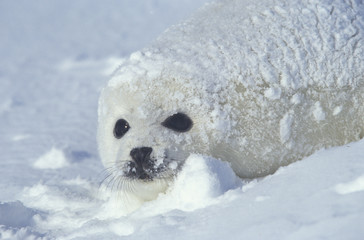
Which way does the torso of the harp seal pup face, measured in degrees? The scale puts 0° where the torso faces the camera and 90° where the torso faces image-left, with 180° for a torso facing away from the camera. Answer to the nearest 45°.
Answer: approximately 45°
